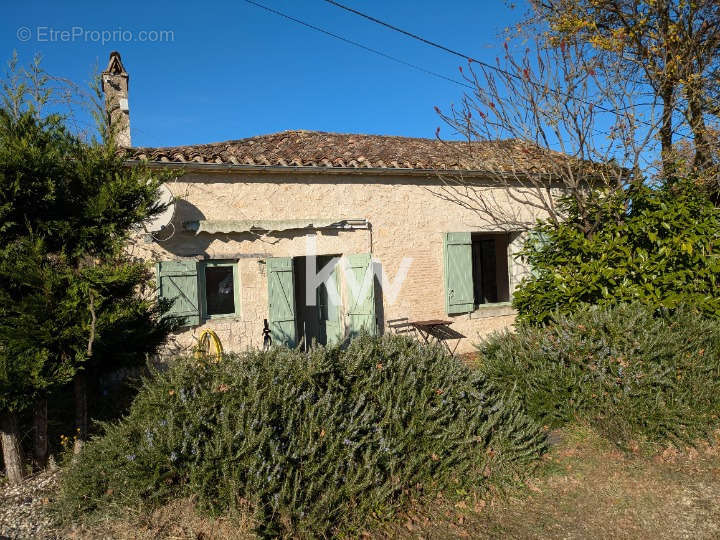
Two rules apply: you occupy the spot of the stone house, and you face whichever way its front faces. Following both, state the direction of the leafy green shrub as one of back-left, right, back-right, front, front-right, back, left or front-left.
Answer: front-left

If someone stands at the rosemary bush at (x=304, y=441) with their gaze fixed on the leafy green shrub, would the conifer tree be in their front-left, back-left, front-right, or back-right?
back-left

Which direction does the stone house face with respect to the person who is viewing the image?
facing the viewer

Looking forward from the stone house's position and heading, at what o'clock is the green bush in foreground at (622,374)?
The green bush in foreground is roughly at 11 o'clock from the stone house.

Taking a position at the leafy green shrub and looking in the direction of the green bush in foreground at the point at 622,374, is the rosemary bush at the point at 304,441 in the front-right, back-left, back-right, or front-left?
front-right

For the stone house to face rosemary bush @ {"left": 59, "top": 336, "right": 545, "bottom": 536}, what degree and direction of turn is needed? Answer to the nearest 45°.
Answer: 0° — it already faces it

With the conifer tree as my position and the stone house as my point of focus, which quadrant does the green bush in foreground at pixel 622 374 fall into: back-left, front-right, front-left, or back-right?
front-right
